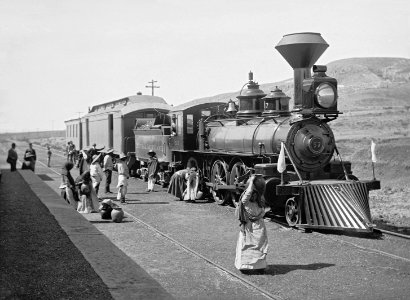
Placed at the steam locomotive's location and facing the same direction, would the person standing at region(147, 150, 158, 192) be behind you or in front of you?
behind

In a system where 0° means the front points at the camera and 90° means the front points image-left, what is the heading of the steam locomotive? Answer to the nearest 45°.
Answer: approximately 315°

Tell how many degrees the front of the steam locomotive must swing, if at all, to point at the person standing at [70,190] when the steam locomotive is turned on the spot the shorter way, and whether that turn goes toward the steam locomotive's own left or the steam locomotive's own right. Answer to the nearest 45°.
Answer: approximately 135° to the steam locomotive's own right

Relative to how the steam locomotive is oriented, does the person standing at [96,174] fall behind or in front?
behind

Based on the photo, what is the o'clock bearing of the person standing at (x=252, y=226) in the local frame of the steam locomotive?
The person standing is roughly at 2 o'clock from the steam locomotive.

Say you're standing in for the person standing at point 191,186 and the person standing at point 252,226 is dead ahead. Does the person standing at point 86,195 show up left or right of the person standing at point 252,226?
right

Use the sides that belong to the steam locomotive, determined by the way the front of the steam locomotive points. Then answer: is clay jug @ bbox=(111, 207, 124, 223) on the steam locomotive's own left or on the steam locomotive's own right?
on the steam locomotive's own right

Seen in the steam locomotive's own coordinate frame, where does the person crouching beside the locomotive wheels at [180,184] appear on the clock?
The person crouching beside the locomotive wheels is roughly at 6 o'clock from the steam locomotive.

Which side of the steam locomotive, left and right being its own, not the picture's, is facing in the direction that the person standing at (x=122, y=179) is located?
back

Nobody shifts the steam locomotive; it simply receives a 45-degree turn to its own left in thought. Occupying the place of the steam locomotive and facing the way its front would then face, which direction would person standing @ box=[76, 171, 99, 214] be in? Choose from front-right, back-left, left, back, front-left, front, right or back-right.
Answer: back
